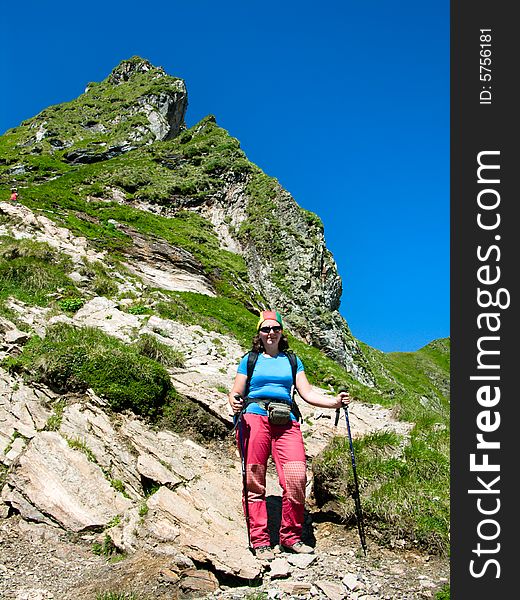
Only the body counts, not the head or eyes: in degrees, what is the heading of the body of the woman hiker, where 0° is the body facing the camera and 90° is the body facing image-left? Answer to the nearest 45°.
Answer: approximately 0°
